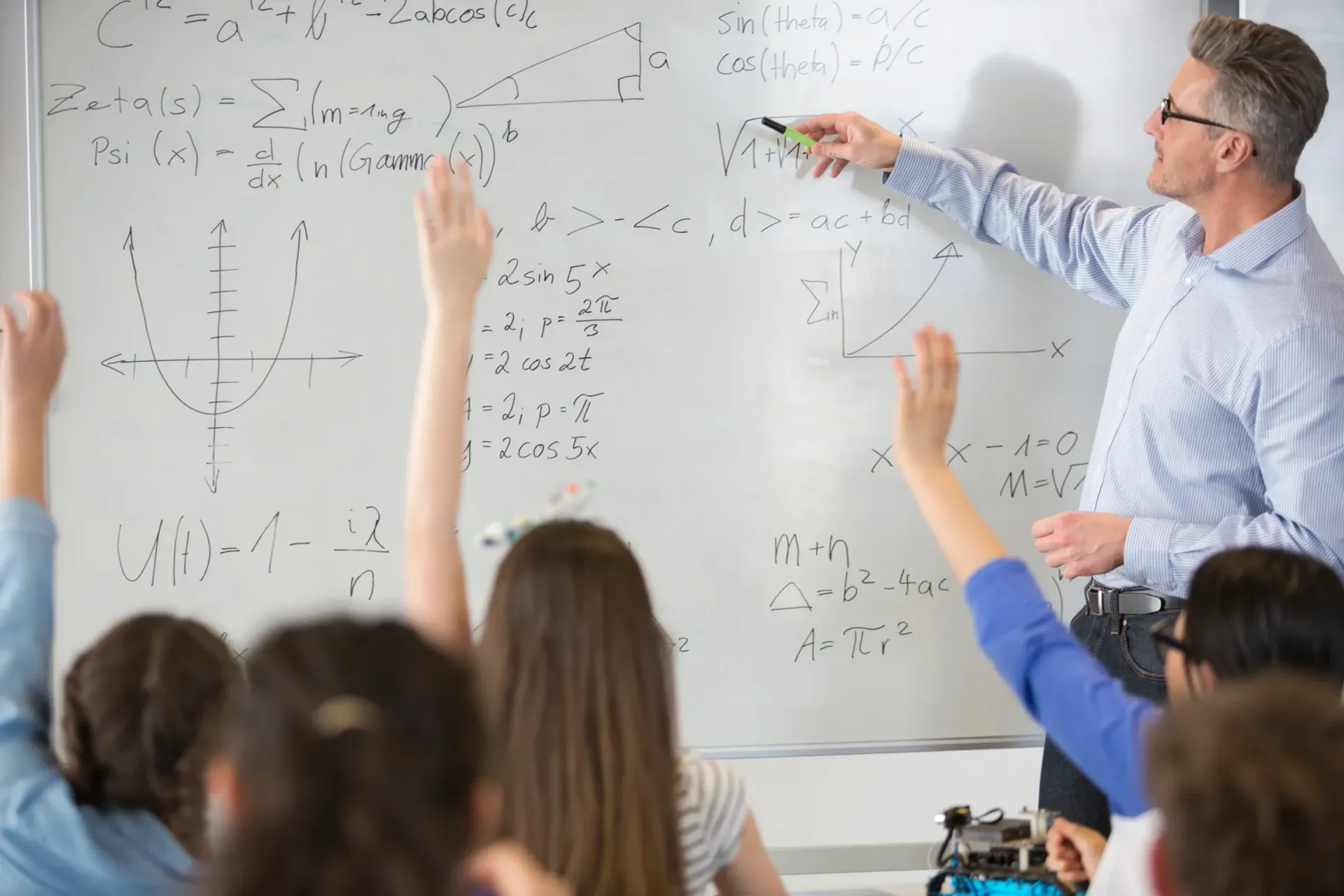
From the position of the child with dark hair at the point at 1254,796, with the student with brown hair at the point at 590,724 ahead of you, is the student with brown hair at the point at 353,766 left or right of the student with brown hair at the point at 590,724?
left

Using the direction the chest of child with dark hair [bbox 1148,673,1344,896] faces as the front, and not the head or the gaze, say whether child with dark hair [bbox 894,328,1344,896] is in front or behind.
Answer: in front

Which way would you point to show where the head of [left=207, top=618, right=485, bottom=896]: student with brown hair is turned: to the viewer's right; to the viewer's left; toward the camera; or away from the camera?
away from the camera

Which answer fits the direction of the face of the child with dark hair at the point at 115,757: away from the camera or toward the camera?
away from the camera

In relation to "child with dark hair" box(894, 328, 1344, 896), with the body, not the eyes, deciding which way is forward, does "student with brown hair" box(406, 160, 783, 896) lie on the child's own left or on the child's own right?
on the child's own left

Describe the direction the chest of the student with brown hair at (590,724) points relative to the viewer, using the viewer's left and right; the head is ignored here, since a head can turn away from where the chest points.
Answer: facing away from the viewer

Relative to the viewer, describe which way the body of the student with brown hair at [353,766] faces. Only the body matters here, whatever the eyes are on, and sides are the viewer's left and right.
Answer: facing away from the viewer

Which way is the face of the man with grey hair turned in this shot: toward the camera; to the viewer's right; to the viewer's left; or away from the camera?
to the viewer's left

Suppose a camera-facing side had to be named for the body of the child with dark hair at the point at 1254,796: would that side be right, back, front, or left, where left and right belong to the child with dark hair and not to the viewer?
back

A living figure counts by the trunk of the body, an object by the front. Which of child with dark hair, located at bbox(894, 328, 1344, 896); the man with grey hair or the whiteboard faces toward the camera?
the whiteboard

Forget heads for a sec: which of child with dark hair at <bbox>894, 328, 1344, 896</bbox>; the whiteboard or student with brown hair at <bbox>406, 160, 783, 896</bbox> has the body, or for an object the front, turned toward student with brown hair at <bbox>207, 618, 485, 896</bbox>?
the whiteboard

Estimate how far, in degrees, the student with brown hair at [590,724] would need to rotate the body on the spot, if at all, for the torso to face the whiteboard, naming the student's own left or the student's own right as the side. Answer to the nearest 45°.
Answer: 0° — they already face it

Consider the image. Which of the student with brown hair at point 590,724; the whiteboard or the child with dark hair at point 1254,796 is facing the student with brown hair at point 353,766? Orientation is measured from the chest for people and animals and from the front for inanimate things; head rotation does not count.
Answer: the whiteboard

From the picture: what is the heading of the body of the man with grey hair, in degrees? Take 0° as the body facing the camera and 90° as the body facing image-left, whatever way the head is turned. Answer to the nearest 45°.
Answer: approximately 90°

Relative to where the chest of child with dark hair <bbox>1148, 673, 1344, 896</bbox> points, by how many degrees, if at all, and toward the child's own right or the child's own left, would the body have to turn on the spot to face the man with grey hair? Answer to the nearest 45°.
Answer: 0° — they already face them

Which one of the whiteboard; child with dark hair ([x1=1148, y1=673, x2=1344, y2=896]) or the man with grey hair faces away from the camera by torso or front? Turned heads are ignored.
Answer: the child with dark hair
